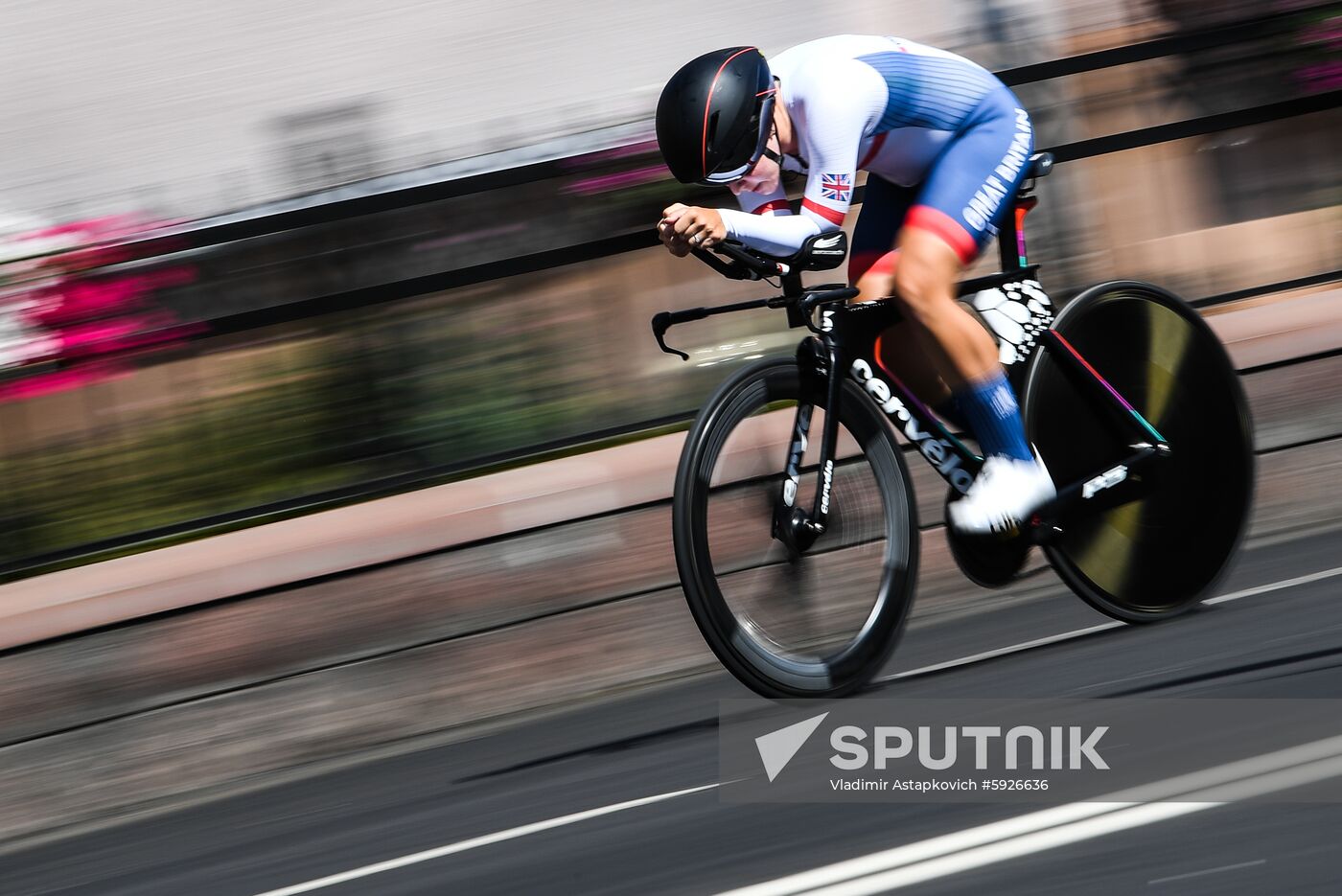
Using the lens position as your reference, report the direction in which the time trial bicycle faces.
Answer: facing the viewer and to the left of the viewer

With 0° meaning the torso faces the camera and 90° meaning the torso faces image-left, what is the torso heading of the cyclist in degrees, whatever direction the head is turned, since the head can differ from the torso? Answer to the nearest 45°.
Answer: approximately 45°

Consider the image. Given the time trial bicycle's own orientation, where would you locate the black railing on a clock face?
The black railing is roughly at 3 o'clock from the time trial bicycle.

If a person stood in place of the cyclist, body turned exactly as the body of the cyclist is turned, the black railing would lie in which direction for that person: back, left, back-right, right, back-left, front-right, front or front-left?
right

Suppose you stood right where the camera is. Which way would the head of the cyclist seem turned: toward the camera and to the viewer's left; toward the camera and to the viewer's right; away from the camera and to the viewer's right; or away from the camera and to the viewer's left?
toward the camera and to the viewer's left
